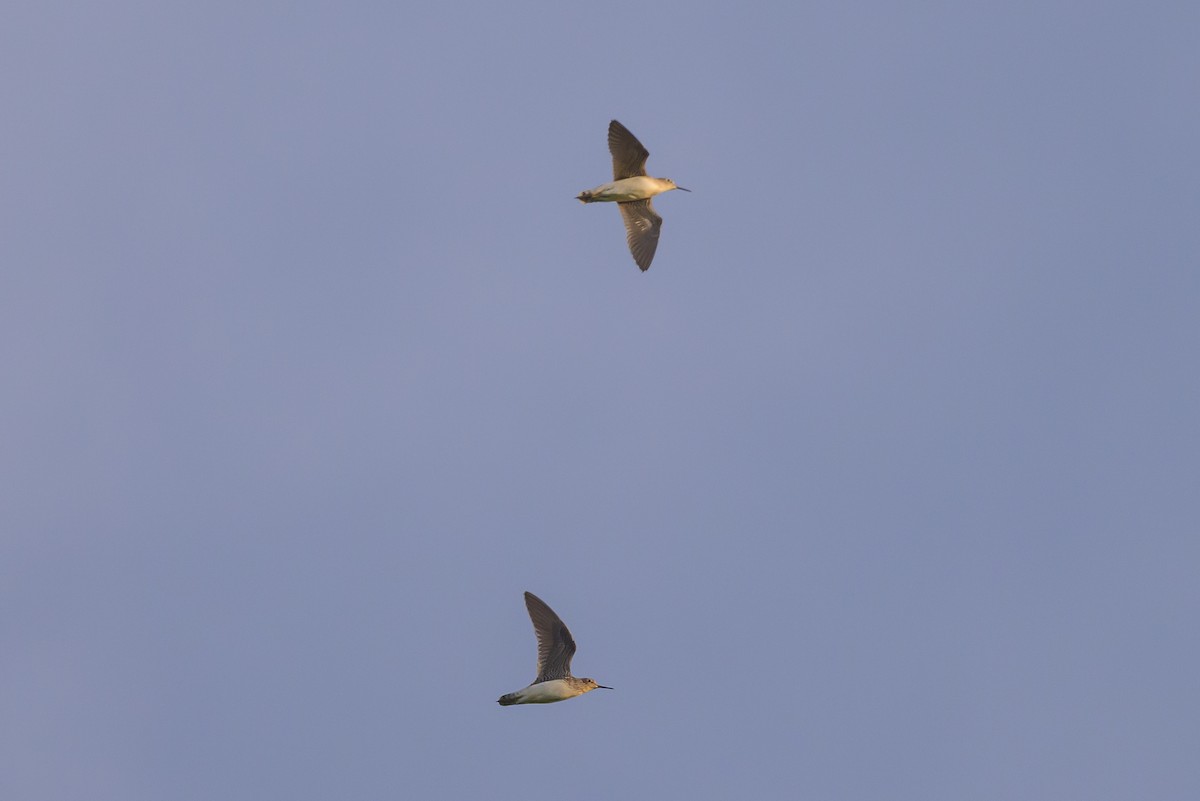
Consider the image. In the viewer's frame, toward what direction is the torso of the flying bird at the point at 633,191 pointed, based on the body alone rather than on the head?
to the viewer's right

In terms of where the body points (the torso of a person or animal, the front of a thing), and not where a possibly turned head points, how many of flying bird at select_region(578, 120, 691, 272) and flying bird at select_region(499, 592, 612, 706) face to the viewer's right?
2

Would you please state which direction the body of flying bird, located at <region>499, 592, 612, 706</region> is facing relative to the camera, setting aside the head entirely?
to the viewer's right
